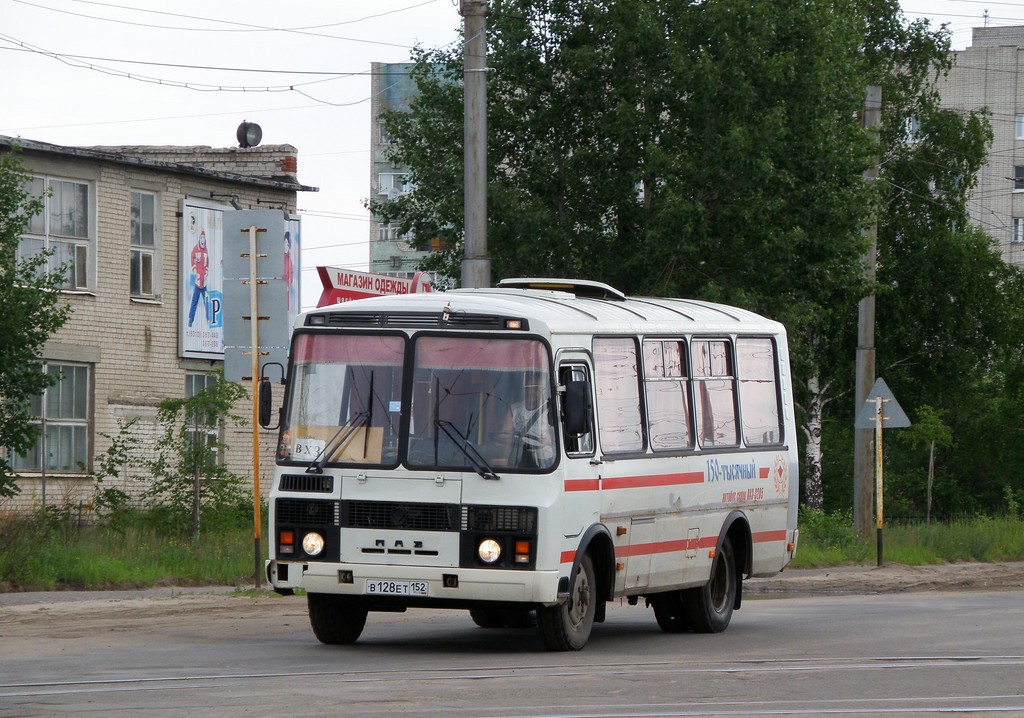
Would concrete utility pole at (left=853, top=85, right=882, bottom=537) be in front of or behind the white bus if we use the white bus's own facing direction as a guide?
behind

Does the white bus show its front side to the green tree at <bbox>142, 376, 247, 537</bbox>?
no

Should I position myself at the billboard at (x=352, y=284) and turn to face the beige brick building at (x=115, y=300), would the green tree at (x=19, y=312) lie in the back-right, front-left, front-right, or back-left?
front-left

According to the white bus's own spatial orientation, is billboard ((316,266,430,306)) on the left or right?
on its right

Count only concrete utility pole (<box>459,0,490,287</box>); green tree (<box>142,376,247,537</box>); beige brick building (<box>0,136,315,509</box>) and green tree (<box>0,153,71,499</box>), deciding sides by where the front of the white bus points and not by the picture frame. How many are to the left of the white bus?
0

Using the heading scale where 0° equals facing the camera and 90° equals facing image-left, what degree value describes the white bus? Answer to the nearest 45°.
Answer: approximately 45°

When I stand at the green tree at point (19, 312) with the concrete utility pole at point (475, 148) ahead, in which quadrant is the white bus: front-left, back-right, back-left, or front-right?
front-right

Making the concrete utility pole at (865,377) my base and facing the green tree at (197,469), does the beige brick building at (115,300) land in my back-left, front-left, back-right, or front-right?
front-right

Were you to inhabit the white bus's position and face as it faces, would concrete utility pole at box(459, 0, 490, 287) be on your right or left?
on your right

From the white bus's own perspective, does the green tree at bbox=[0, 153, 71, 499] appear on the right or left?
on its right

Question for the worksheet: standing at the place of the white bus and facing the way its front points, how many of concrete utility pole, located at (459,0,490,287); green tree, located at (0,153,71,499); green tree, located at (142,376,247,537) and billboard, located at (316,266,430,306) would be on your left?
0
